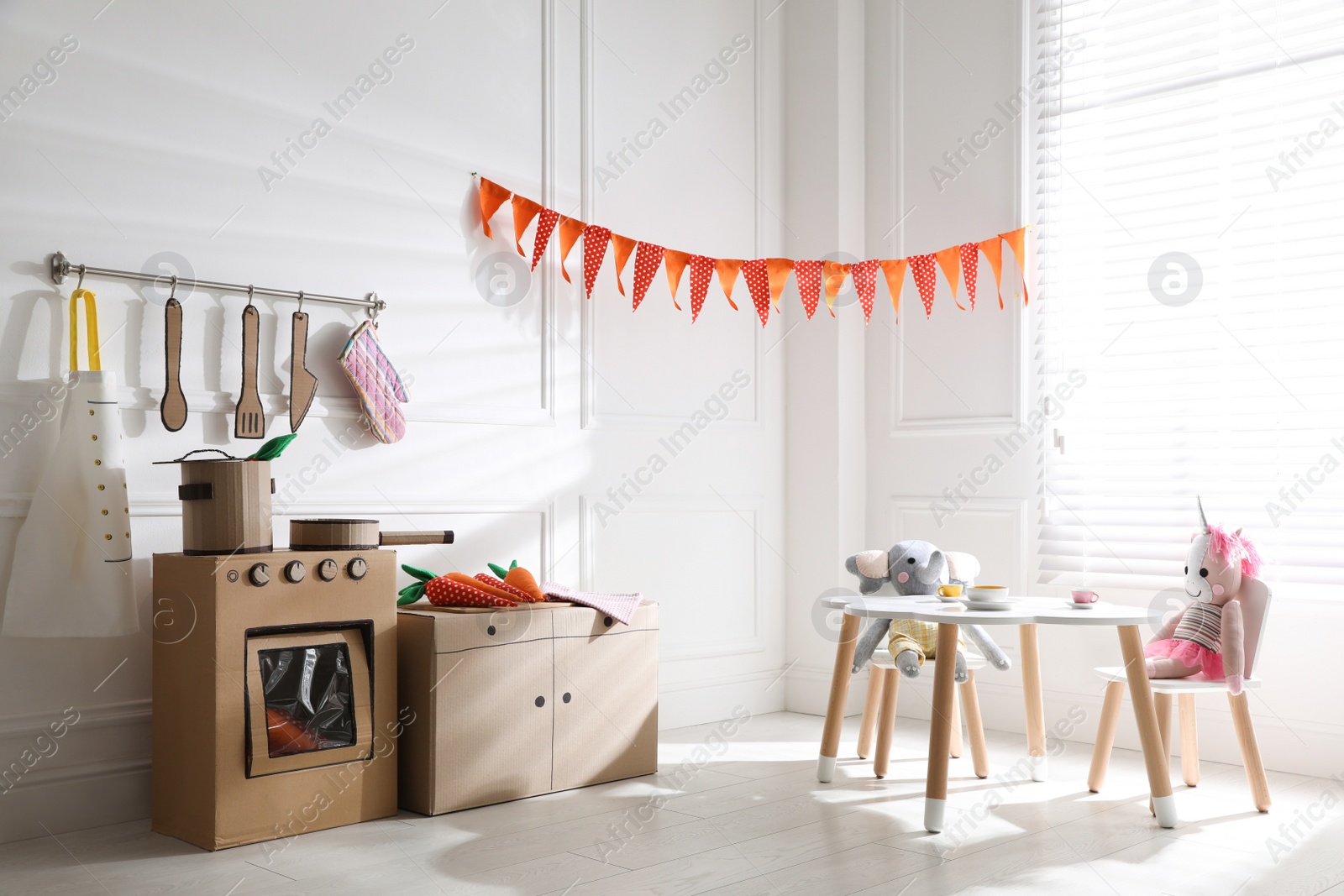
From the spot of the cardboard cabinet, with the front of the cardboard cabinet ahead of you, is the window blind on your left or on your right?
on your left

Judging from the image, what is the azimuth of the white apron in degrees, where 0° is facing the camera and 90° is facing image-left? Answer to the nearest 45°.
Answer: approximately 315°

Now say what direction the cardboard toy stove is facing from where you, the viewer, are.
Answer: facing the viewer and to the right of the viewer

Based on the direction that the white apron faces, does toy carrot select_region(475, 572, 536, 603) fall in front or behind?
in front

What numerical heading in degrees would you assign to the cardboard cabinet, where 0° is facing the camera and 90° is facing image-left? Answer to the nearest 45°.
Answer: approximately 315°

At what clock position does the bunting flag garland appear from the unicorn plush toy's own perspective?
The bunting flag garland is roughly at 2 o'clock from the unicorn plush toy.

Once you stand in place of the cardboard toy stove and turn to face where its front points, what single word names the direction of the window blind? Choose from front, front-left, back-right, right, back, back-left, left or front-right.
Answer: front-left

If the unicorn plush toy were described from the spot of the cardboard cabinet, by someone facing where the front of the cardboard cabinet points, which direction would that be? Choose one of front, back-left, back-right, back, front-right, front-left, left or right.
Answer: front-left

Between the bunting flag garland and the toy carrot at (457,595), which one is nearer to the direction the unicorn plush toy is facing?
the toy carrot

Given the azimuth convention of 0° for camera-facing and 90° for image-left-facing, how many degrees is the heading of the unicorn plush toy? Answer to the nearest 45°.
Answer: approximately 45°

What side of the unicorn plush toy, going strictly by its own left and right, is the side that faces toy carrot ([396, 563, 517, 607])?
front

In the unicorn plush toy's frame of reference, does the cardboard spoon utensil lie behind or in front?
in front
